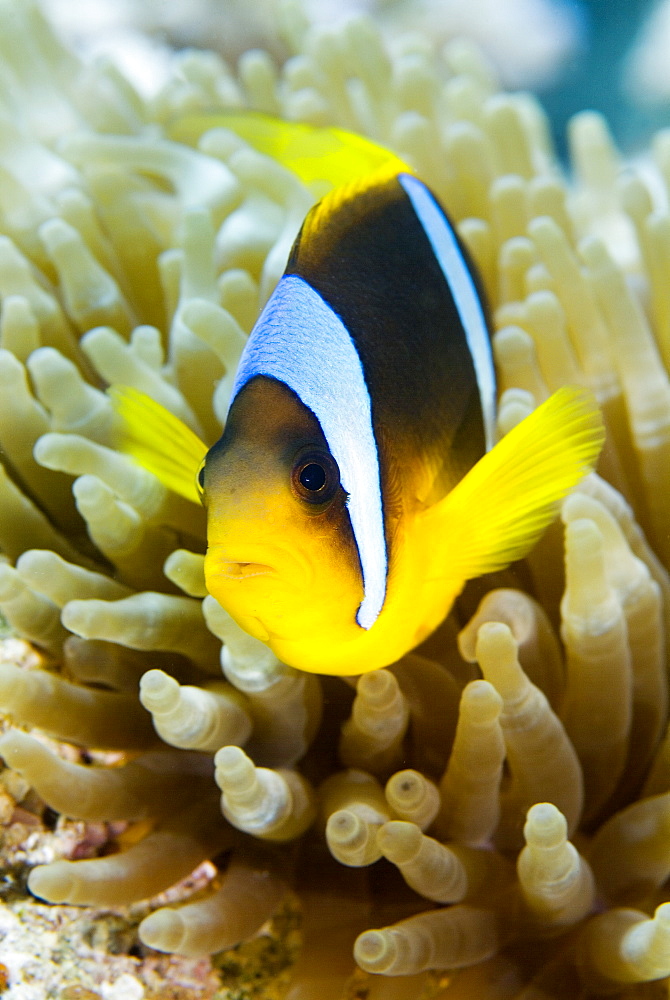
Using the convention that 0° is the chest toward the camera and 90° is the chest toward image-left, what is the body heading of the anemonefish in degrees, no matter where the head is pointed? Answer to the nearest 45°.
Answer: approximately 45°
